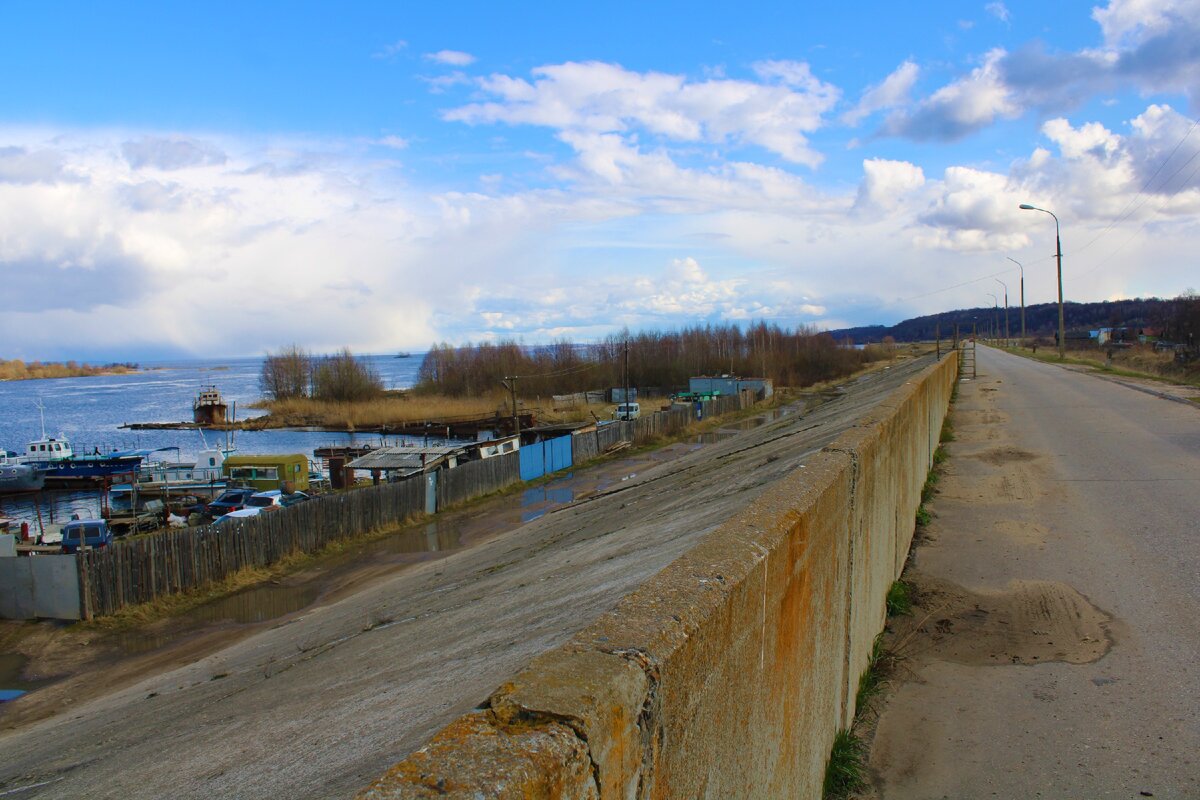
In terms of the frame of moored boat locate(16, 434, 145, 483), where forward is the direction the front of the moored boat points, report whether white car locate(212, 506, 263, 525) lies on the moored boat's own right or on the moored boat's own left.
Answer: on the moored boat's own right

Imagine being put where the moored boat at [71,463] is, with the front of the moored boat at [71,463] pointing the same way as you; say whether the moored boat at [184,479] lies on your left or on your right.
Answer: on your right

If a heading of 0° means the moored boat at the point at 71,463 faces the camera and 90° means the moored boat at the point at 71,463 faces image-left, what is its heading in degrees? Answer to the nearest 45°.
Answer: approximately 270°

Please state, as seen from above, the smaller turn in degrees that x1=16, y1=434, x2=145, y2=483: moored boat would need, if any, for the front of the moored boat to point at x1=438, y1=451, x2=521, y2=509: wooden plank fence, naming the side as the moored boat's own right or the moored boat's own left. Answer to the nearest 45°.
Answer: approximately 45° to the moored boat's own right
